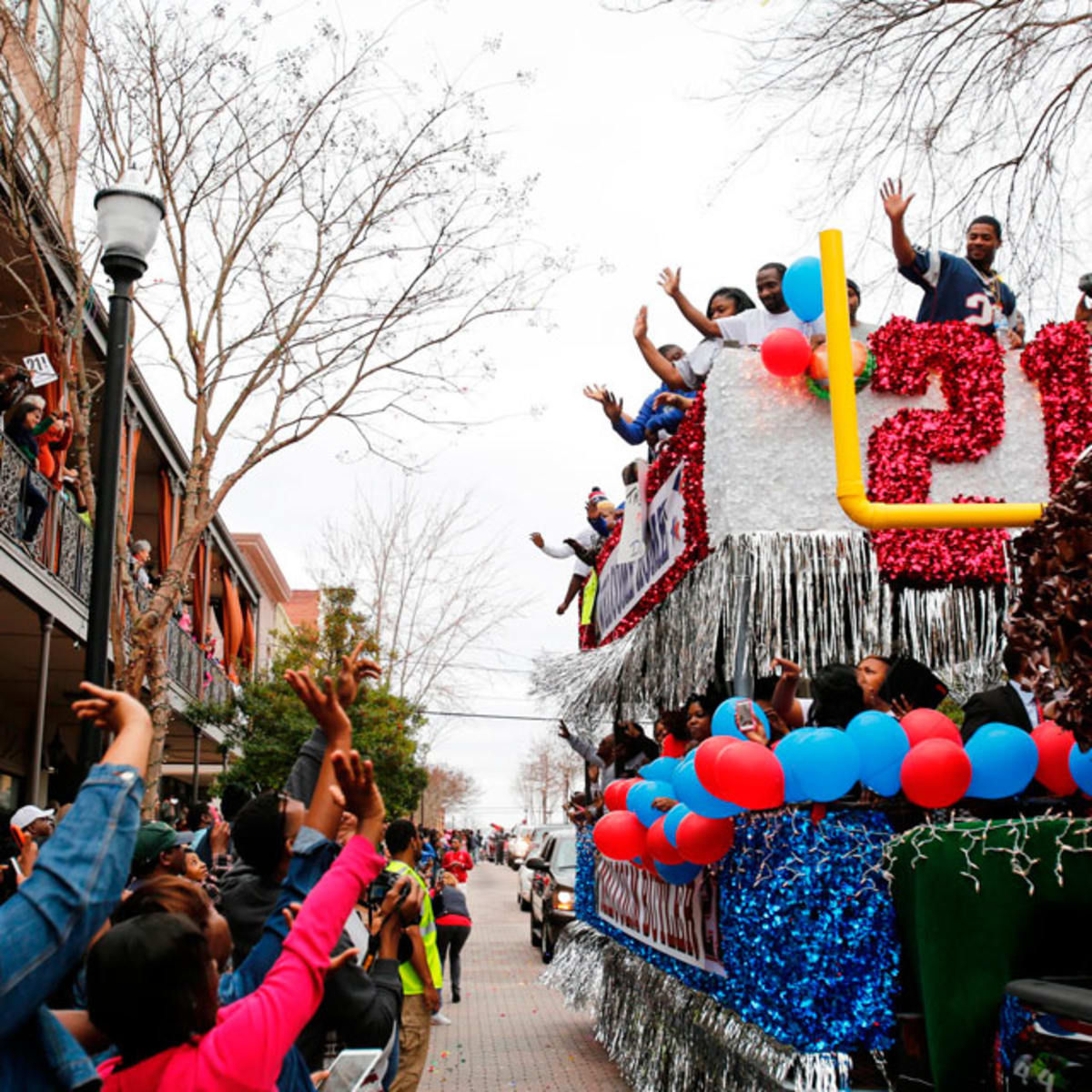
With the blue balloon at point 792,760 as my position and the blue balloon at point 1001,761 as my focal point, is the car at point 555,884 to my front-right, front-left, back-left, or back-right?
back-left

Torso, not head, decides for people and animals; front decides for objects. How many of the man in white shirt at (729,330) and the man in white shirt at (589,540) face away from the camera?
0

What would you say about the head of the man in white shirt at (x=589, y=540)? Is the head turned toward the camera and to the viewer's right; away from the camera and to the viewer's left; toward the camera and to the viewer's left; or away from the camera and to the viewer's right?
toward the camera and to the viewer's left

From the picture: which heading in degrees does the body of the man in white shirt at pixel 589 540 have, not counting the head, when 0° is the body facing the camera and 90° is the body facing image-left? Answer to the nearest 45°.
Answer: approximately 90°

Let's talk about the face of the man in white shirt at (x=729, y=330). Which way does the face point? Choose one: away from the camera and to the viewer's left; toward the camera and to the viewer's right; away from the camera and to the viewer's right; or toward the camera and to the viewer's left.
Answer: toward the camera and to the viewer's left

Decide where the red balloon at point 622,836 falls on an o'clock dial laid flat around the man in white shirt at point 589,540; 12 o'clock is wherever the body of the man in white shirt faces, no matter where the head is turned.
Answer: The red balloon is roughly at 9 o'clock from the man in white shirt.

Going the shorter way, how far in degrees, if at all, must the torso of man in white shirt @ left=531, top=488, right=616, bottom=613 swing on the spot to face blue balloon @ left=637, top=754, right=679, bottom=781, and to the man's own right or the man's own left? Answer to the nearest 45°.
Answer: approximately 90° to the man's own left

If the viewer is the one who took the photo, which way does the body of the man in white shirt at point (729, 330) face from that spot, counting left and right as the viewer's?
facing the viewer and to the left of the viewer

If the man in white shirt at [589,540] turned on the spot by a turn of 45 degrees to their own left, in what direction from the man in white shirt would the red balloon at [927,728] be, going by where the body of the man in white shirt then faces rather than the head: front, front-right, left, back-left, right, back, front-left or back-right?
front-left

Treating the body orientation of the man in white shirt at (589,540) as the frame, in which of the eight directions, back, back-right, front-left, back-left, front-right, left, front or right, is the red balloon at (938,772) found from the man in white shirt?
left
